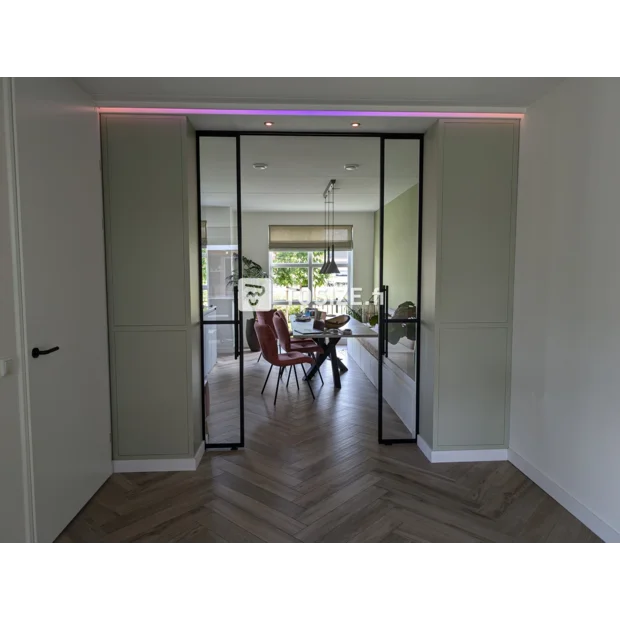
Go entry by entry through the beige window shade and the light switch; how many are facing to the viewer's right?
1

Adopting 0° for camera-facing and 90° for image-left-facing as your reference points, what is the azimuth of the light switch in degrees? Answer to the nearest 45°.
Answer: approximately 270°

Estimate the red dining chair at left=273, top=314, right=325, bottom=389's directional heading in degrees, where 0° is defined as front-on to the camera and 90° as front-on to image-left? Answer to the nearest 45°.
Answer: approximately 270°

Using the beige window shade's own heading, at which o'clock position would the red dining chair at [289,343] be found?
The red dining chair is roughly at 12 o'clock from the beige window shade.

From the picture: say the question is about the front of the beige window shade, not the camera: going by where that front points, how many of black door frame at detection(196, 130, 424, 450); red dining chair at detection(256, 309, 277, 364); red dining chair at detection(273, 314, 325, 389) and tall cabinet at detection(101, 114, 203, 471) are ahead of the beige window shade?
4

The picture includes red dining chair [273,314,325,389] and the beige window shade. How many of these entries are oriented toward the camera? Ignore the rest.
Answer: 1

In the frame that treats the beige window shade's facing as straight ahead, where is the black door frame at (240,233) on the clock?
The black door frame is roughly at 12 o'clock from the beige window shade.
